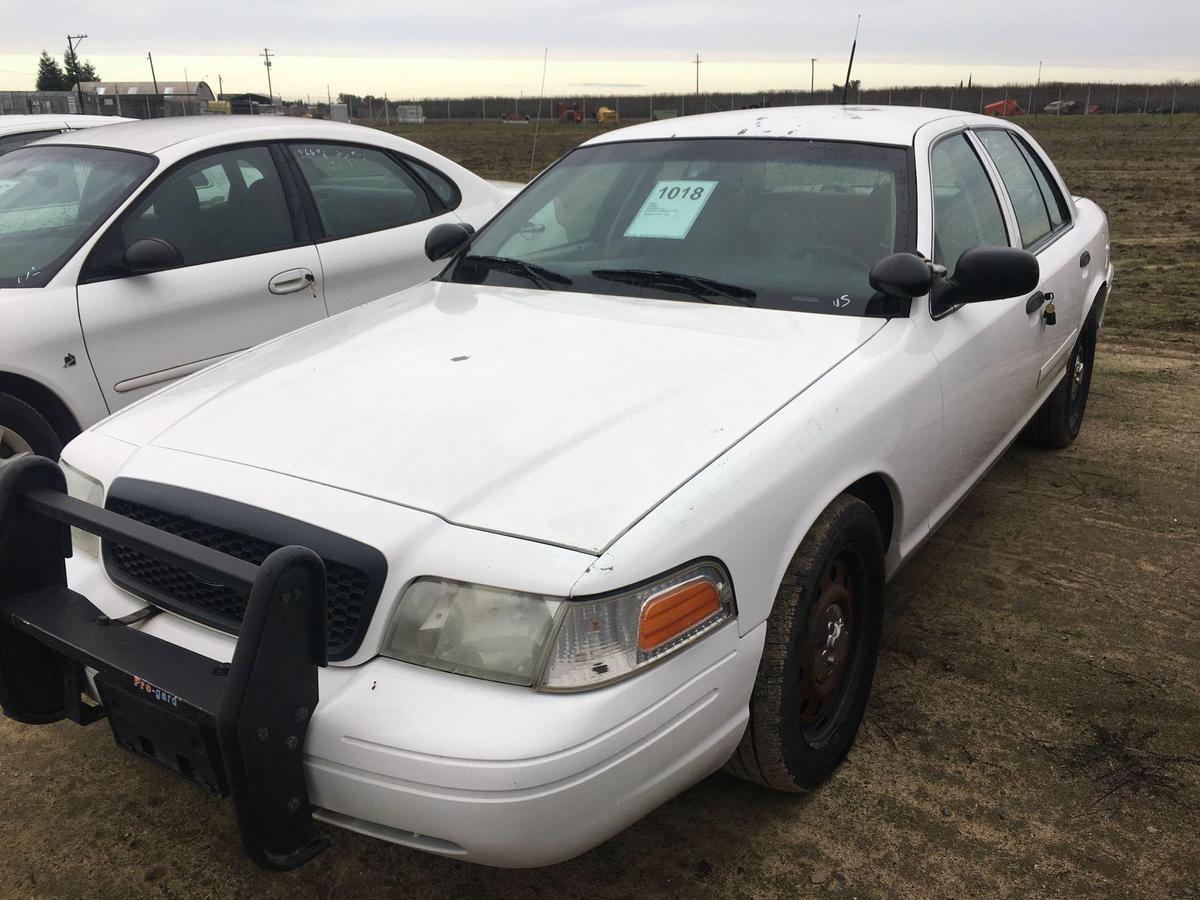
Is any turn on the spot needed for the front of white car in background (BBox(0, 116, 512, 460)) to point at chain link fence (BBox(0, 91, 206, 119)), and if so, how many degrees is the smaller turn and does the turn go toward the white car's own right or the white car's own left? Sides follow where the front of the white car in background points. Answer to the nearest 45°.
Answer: approximately 135° to the white car's own right

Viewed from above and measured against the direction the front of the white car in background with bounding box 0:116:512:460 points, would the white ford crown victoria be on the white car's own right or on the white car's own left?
on the white car's own left

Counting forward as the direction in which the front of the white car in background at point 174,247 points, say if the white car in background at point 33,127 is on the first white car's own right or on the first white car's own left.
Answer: on the first white car's own right

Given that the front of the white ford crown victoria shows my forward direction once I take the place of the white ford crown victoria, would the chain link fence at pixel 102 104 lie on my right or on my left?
on my right

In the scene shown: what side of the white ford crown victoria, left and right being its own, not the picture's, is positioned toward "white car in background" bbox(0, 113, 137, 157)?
right

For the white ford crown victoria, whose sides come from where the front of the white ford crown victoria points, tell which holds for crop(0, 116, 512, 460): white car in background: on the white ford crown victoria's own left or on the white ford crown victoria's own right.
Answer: on the white ford crown victoria's own right

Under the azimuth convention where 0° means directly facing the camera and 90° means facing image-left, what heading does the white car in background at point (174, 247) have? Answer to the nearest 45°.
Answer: approximately 45°

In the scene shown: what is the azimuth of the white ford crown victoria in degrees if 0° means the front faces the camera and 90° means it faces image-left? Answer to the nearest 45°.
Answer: approximately 45°
